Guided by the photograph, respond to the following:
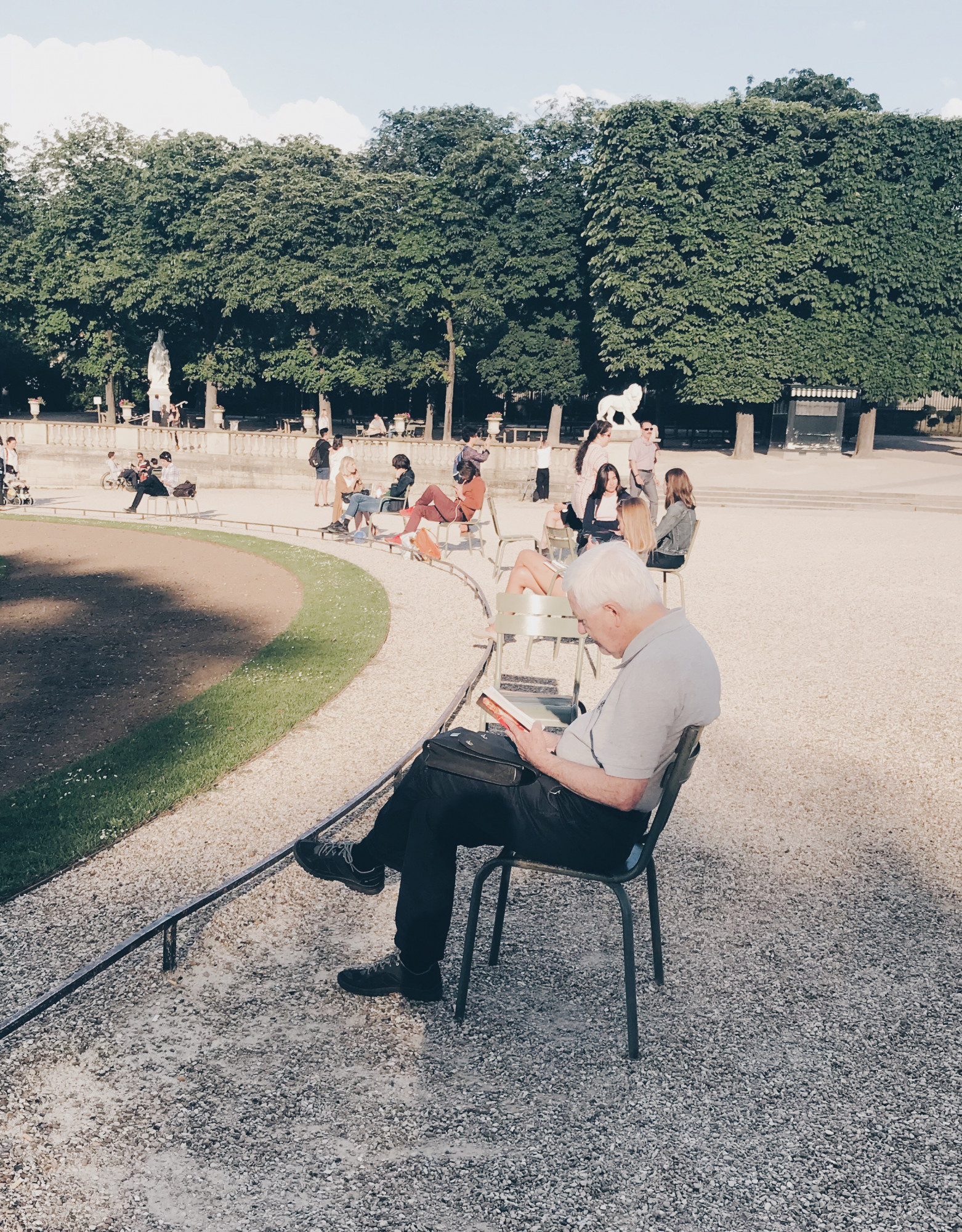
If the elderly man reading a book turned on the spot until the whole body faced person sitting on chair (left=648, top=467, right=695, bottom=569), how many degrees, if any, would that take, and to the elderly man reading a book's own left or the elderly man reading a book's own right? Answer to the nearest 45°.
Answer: approximately 90° to the elderly man reading a book's own right

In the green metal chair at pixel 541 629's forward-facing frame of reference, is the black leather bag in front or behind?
in front

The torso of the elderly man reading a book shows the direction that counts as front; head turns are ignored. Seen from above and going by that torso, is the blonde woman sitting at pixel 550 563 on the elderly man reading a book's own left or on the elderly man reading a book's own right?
on the elderly man reading a book's own right

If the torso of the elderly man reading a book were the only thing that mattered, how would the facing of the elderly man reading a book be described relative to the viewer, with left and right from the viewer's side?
facing to the left of the viewer

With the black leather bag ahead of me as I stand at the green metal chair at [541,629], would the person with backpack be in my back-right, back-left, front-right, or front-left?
back-right

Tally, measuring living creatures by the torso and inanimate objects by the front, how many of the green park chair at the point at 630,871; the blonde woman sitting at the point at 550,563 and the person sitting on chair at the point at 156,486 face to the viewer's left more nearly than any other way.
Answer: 3

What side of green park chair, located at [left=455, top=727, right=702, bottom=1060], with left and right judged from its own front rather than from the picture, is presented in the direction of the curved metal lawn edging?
front

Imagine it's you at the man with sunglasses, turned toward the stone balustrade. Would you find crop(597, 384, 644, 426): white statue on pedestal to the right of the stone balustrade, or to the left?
right

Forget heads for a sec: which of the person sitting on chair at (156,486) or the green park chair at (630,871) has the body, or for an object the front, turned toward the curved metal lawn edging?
the green park chair

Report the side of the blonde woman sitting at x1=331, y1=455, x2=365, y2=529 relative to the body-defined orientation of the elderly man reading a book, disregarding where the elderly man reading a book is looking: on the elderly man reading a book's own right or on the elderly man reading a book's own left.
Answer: on the elderly man reading a book's own right

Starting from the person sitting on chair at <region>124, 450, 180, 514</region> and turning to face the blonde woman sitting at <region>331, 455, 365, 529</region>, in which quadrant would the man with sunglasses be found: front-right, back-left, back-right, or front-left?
front-left

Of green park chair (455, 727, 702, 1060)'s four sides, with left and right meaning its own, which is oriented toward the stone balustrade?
right

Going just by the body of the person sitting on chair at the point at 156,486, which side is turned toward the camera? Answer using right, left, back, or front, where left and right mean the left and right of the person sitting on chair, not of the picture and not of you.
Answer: left

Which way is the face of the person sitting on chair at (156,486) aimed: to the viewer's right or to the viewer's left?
to the viewer's left

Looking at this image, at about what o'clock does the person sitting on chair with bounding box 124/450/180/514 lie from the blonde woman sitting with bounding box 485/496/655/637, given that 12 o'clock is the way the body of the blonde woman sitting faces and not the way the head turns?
The person sitting on chair is roughly at 2 o'clock from the blonde woman sitting.

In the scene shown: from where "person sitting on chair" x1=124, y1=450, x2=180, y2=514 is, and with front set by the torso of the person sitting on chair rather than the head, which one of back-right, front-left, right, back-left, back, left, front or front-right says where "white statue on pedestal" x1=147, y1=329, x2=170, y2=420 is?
right

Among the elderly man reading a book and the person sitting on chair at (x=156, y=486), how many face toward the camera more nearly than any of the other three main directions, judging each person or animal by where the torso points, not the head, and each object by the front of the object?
0

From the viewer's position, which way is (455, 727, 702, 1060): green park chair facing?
facing to the left of the viewer

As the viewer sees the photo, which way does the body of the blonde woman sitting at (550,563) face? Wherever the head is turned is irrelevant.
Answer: to the viewer's left
